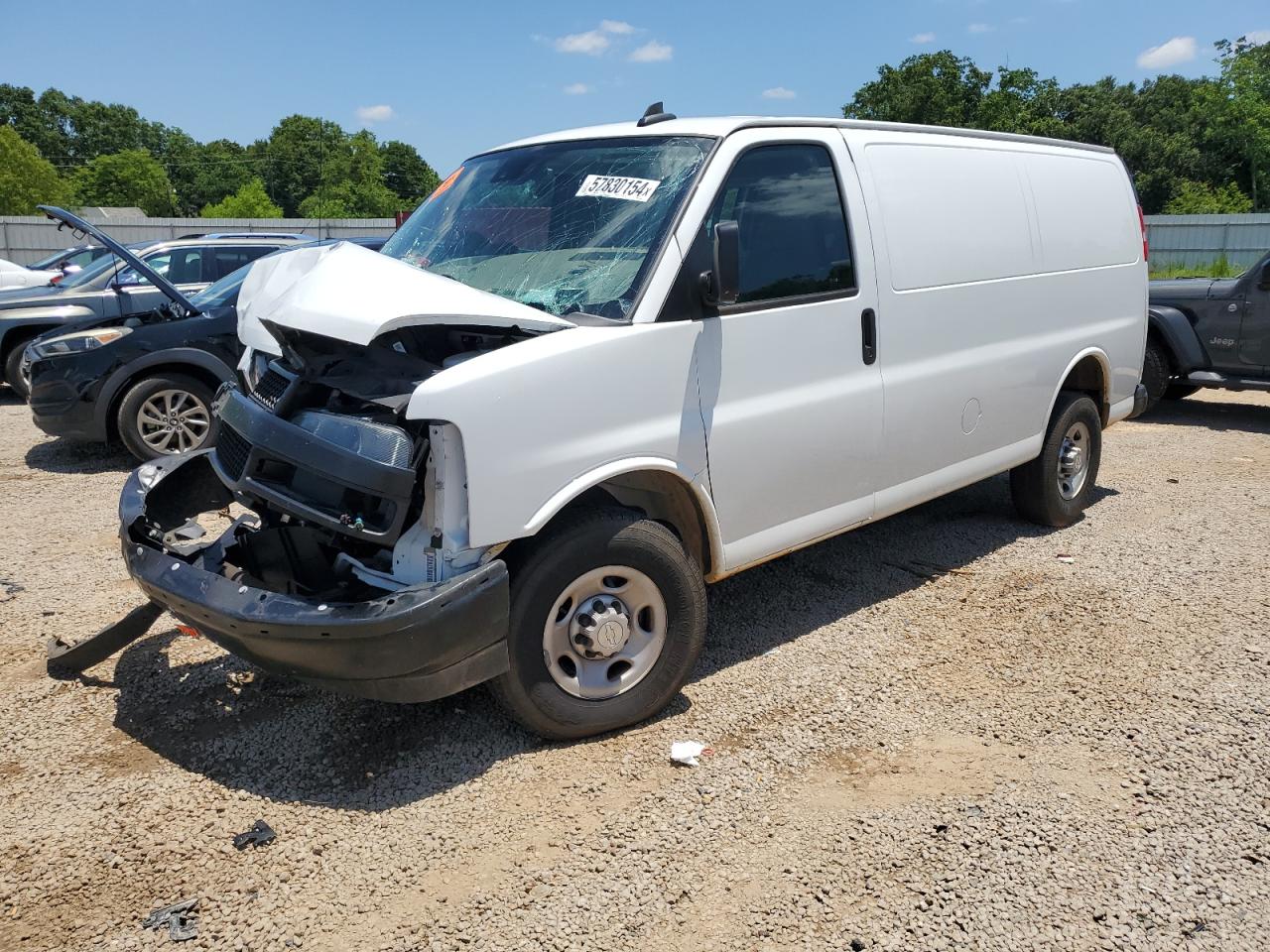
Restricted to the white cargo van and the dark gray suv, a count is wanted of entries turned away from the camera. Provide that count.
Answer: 0

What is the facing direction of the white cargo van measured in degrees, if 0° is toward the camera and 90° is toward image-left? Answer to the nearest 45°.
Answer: approximately 45°

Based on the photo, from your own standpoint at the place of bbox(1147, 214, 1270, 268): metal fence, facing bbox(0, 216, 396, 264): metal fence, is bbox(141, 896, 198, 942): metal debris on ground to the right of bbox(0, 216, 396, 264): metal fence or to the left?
left

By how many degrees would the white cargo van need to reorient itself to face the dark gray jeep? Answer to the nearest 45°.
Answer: approximately 180°

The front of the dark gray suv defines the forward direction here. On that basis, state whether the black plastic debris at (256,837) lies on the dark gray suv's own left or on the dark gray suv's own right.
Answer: on the dark gray suv's own left

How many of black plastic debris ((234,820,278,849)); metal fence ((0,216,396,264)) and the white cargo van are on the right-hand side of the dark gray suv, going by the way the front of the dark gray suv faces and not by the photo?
1

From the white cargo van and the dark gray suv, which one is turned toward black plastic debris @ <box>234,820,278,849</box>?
the white cargo van

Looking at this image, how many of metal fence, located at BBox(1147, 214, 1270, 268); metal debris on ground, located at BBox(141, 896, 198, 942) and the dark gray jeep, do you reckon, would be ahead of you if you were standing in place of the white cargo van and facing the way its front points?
1

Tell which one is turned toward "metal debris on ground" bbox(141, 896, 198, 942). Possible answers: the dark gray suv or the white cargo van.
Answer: the white cargo van

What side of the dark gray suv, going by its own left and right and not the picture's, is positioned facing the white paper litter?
left

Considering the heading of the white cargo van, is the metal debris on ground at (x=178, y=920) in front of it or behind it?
in front

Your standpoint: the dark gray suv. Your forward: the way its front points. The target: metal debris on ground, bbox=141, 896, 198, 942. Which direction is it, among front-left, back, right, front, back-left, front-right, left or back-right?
left

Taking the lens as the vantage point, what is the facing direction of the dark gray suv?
facing to the left of the viewer

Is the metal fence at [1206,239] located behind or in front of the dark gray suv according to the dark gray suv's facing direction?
behind
